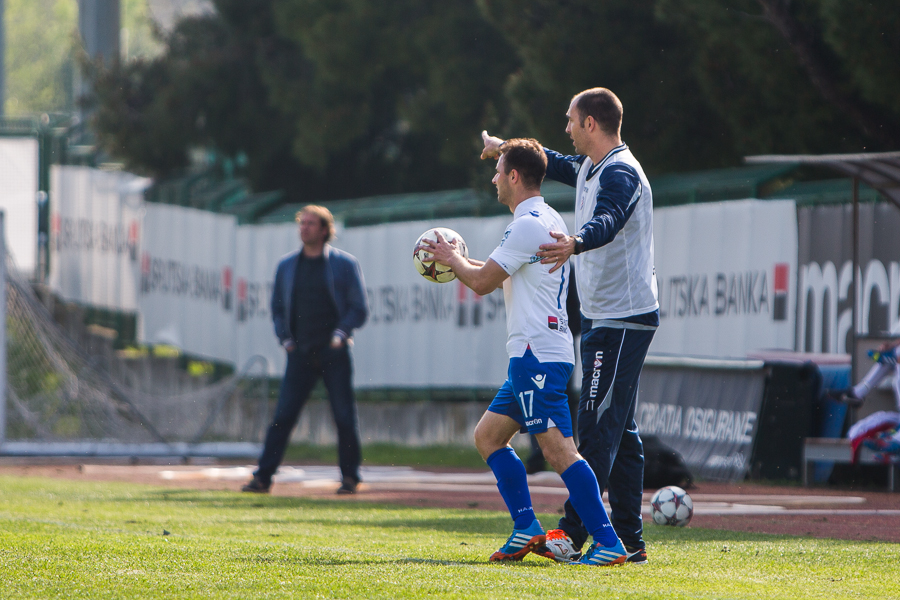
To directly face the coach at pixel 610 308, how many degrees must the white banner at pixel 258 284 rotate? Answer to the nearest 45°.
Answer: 0° — it already faces them

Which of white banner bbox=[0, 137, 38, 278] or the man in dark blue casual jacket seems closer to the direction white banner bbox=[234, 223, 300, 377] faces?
the man in dark blue casual jacket

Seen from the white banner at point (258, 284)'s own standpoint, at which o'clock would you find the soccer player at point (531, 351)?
The soccer player is roughly at 12 o'clock from the white banner.

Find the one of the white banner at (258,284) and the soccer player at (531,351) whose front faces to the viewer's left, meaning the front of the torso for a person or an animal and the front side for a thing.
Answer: the soccer player

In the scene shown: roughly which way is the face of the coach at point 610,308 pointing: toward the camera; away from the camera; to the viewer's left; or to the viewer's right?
to the viewer's left

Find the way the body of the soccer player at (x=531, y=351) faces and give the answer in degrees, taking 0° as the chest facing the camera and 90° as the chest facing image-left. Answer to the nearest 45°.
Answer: approximately 90°

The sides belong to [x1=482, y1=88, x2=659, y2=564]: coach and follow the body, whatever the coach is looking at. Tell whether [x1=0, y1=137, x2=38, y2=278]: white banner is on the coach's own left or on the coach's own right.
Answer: on the coach's own right

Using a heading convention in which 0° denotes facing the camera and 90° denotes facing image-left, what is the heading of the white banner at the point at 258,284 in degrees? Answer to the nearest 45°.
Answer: approximately 0°

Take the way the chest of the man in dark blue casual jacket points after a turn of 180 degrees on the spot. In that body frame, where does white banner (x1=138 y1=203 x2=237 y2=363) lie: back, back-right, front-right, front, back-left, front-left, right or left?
front-left

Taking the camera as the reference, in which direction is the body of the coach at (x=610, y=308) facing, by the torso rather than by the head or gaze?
to the viewer's left

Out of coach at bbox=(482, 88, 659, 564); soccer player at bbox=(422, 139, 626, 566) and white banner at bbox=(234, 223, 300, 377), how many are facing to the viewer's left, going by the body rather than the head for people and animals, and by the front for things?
2

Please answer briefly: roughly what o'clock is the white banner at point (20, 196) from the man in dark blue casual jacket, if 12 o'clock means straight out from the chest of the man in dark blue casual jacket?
The white banner is roughly at 4 o'clock from the man in dark blue casual jacket.
